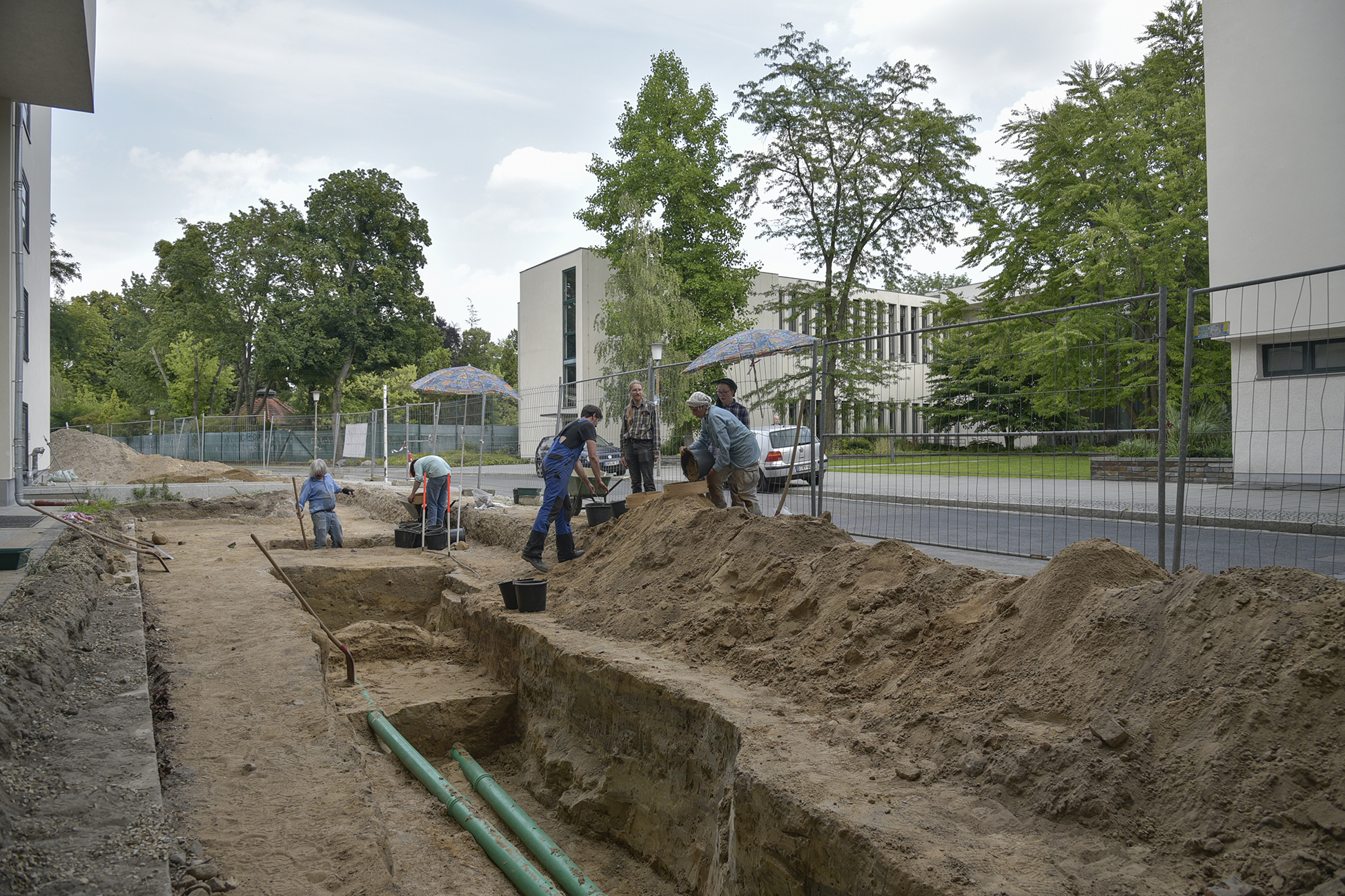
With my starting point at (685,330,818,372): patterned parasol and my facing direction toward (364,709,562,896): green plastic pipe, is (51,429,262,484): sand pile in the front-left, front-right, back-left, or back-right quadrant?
back-right

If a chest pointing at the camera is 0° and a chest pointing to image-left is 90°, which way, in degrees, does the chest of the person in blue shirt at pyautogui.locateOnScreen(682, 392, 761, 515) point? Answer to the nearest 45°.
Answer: approximately 90°

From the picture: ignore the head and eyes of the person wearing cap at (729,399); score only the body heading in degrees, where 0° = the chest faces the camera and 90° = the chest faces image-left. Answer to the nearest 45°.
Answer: approximately 45°

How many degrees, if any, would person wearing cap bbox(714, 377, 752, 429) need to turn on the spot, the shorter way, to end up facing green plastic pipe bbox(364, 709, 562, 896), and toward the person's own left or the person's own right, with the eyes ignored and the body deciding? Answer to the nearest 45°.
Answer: approximately 45° to the person's own left

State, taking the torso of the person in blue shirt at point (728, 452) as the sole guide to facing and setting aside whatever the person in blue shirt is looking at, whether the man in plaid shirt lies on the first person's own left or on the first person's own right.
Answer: on the first person's own right

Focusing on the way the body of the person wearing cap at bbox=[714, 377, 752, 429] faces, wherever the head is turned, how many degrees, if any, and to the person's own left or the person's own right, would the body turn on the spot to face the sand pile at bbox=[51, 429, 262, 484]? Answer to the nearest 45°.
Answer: approximately 90° to the person's own right

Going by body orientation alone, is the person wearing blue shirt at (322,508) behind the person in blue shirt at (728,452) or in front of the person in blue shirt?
in front
